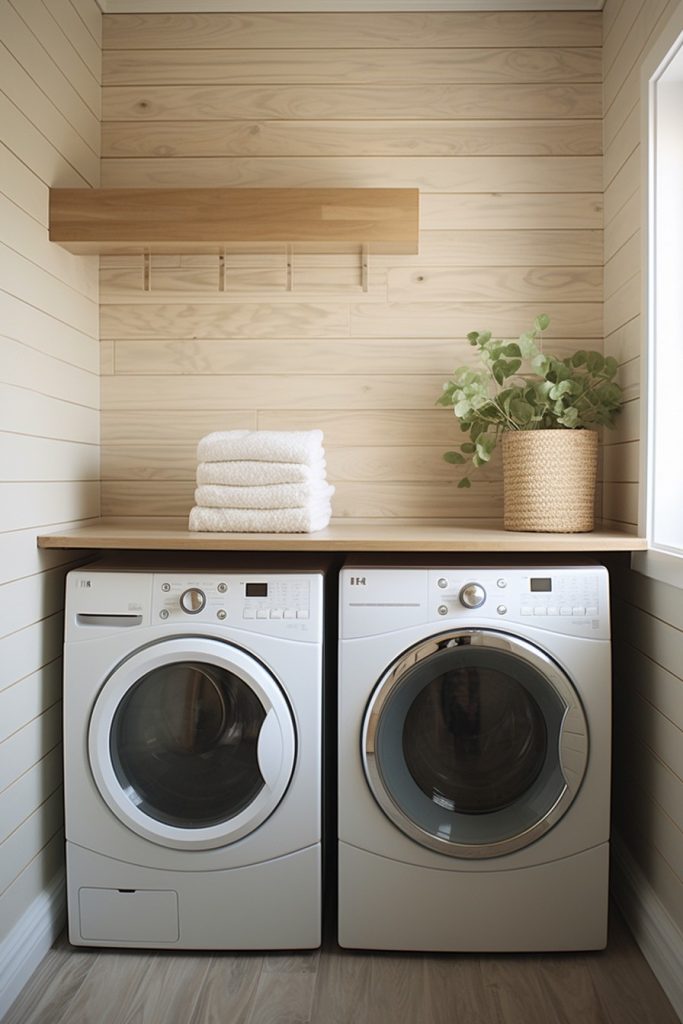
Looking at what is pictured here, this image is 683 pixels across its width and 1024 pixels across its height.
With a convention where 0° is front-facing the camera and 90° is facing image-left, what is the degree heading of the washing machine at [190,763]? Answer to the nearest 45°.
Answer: approximately 0°

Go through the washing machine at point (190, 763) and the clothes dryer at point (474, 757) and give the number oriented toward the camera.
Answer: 2
